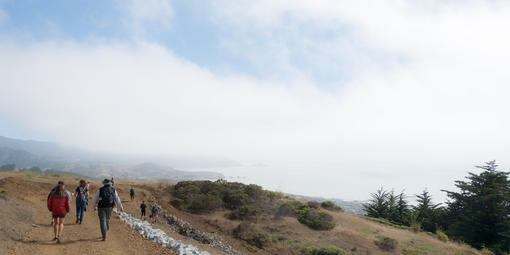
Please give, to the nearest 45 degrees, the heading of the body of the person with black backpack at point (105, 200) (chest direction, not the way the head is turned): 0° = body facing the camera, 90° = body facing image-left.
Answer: approximately 180°

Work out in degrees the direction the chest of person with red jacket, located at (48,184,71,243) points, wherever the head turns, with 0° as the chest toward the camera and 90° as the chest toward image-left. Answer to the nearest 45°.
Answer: approximately 180°

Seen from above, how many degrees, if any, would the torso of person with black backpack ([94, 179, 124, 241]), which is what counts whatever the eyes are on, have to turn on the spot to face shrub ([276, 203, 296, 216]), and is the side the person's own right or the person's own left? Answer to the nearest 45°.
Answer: approximately 45° to the person's own right

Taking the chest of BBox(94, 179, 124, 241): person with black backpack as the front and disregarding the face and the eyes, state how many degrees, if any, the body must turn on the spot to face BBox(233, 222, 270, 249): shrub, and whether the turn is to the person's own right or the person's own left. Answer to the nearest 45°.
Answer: approximately 45° to the person's own right

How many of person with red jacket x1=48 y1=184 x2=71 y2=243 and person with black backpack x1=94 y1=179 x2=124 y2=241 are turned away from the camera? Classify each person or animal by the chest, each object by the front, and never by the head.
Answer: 2

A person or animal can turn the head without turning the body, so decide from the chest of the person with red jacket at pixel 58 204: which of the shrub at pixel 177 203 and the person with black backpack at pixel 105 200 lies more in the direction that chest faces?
the shrub
